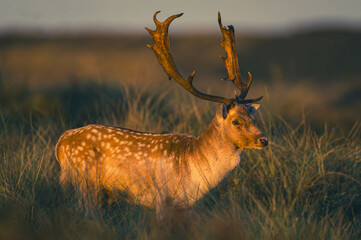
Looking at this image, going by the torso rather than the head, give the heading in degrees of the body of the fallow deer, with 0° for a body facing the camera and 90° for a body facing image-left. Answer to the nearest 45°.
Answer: approximately 270°
